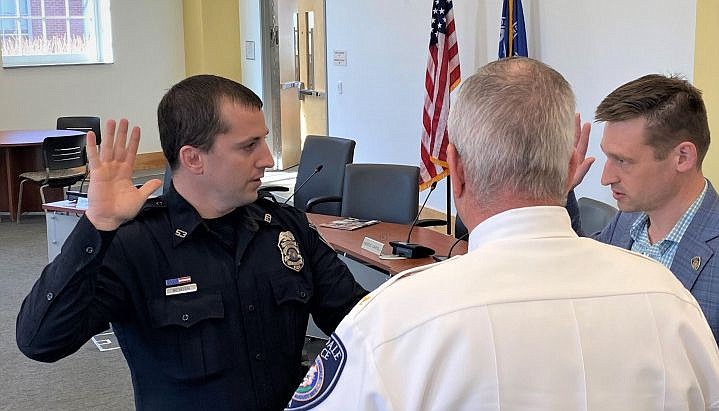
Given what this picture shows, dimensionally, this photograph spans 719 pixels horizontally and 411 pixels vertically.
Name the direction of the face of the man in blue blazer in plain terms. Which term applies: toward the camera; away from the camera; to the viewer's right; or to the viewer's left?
to the viewer's left

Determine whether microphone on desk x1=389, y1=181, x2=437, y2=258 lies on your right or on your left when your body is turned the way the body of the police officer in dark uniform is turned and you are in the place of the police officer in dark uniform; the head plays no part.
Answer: on your left

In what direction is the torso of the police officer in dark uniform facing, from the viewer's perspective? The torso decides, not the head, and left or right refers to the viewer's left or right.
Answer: facing the viewer and to the right of the viewer

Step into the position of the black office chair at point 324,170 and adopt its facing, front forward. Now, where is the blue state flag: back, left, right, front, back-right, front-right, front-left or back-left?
back-left

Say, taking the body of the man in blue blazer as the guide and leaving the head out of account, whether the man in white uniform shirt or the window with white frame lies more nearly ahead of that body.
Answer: the man in white uniform shirt

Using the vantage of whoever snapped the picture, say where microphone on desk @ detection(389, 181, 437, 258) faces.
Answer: facing away from the viewer and to the right of the viewer

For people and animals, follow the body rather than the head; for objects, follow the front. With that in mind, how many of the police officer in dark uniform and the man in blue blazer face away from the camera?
0

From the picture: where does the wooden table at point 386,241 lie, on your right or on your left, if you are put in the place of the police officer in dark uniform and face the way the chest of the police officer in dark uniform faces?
on your left

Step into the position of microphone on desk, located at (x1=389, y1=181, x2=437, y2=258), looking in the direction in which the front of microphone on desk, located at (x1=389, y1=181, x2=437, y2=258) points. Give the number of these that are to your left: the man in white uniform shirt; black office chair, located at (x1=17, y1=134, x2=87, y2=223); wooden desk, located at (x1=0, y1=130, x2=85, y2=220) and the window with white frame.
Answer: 3

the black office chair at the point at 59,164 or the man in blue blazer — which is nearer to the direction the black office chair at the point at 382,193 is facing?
the man in blue blazer

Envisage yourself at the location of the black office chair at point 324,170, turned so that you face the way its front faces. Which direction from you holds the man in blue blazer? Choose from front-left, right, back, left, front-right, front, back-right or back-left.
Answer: front-left

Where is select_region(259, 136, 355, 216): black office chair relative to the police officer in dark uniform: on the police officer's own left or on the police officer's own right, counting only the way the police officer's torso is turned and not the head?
on the police officer's own left

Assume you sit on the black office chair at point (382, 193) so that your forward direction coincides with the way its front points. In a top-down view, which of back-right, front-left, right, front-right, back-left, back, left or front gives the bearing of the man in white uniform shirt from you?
front-left

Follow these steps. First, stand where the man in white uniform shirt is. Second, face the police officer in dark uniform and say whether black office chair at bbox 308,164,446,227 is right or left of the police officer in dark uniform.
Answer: right

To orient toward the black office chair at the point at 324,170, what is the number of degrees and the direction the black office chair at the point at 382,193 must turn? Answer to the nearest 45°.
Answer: approximately 90° to its right
